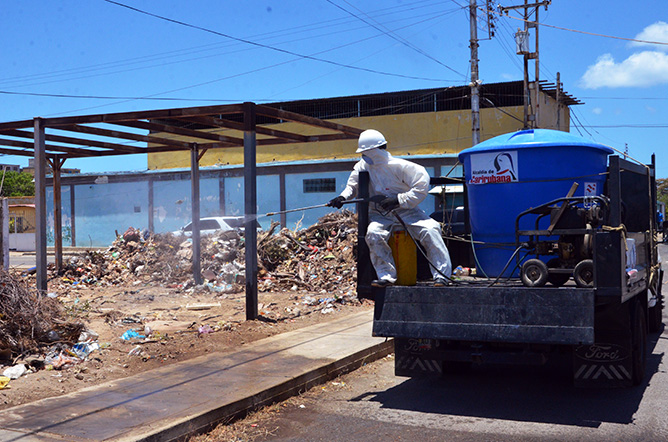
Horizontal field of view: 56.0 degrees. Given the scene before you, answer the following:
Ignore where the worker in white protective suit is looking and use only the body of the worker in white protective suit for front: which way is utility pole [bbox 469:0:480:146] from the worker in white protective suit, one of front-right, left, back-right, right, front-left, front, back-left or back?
back-right

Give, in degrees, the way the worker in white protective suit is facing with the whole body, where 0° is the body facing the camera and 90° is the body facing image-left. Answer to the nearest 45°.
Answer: approximately 45°

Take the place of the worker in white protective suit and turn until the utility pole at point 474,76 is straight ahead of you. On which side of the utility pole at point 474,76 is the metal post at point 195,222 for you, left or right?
left

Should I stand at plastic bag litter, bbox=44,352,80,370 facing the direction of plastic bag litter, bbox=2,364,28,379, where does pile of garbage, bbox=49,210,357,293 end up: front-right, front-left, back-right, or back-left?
back-right

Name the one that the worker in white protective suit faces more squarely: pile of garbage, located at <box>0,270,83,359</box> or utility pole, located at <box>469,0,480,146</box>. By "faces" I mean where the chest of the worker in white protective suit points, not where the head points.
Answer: the pile of garbage

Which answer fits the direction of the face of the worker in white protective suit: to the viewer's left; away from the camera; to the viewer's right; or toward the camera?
to the viewer's left
